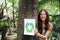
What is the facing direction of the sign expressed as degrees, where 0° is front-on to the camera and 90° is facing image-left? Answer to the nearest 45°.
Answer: approximately 0°
